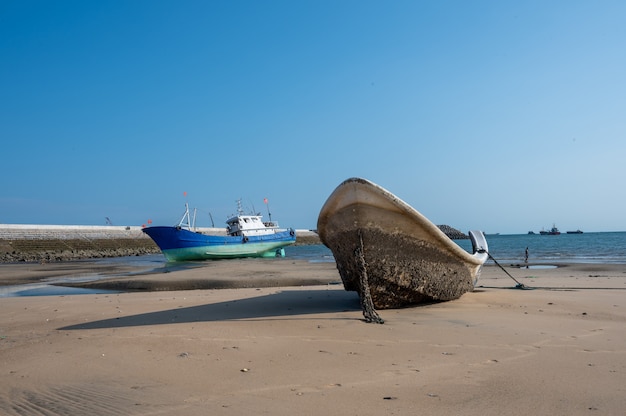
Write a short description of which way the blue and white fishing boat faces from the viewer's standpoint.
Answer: facing to the left of the viewer

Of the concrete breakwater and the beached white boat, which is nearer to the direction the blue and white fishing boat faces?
the concrete breakwater

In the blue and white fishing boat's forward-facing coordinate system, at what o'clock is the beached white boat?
The beached white boat is roughly at 9 o'clock from the blue and white fishing boat.

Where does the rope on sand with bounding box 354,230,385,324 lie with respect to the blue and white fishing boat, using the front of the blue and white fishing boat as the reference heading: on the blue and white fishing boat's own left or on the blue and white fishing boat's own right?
on the blue and white fishing boat's own left
